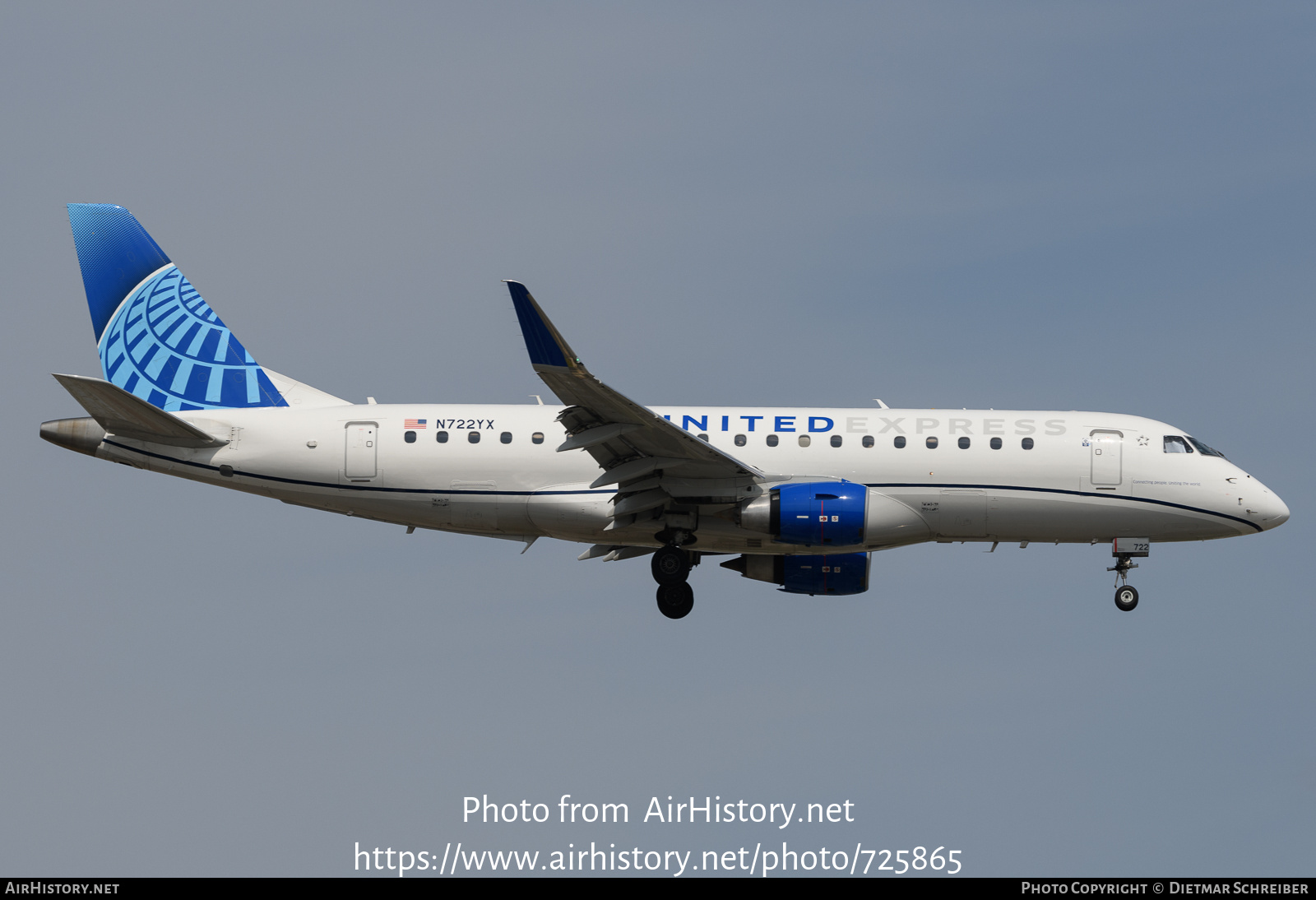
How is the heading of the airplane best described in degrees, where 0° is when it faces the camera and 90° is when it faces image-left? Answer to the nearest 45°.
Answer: approximately 270°
